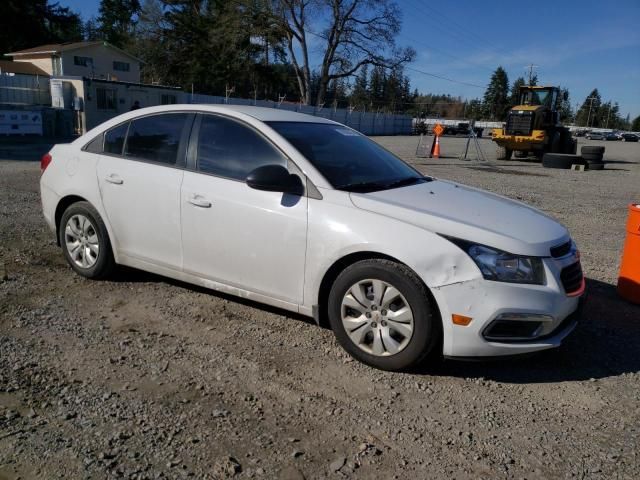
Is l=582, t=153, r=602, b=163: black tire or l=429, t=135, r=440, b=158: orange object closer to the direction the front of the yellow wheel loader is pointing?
the black tire

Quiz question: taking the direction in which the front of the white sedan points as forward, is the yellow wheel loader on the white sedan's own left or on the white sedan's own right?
on the white sedan's own left

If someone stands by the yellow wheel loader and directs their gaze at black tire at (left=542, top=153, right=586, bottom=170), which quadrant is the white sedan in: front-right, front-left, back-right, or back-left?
front-right

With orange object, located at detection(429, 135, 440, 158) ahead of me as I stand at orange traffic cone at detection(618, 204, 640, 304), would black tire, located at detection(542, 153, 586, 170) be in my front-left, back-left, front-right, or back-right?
front-right

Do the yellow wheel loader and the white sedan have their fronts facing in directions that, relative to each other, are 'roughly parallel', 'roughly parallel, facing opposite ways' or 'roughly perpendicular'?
roughly perpendicular

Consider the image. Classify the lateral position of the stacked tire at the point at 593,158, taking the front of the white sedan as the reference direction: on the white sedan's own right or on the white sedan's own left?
on the white sedan's own left

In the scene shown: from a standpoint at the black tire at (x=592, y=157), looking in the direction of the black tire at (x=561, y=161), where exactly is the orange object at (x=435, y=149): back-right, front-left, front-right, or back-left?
front-right

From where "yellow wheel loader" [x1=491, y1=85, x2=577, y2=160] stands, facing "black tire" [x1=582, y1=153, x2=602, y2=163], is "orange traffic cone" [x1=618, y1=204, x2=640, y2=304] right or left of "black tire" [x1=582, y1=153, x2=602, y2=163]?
right

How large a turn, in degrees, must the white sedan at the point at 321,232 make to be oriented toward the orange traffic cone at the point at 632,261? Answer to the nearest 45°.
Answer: approximately 45° to its left

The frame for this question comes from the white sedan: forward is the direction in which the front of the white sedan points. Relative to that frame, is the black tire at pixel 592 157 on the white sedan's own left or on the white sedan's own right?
on the white sedan's own left

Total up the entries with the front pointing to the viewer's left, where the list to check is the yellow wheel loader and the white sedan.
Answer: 0

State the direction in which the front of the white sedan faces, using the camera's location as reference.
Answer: facing the viewer and to the right of the viewer
